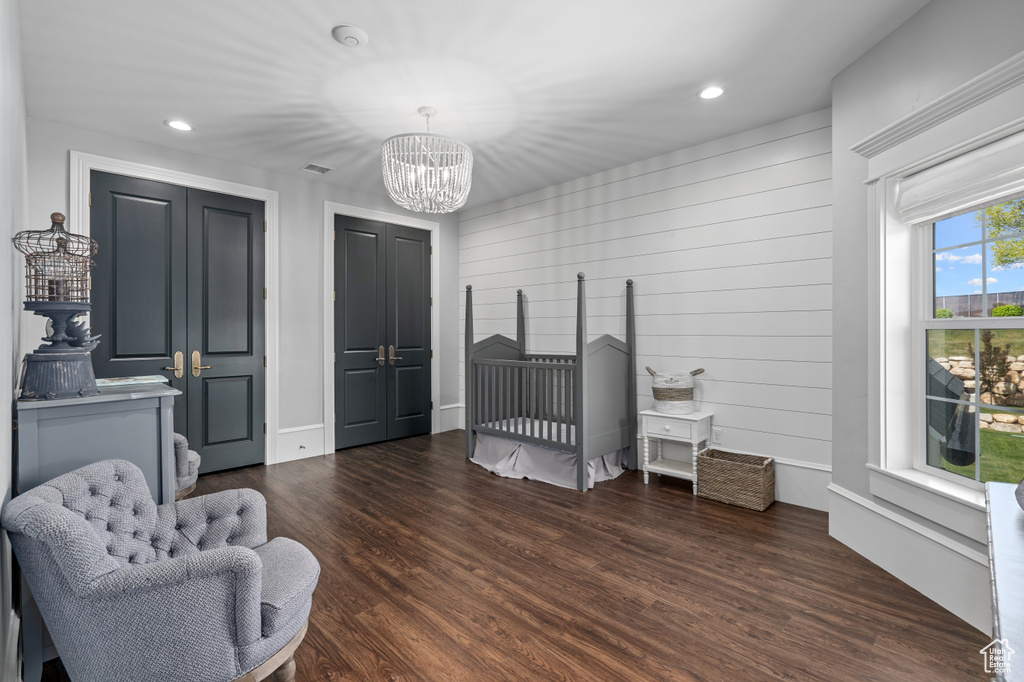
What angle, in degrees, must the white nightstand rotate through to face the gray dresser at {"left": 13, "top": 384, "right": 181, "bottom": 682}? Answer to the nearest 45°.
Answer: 0° — it already faces it

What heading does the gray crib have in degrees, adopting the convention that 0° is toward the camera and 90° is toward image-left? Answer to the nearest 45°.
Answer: approximately 45°

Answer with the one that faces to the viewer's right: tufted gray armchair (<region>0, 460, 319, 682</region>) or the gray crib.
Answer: the tufted gray armchair

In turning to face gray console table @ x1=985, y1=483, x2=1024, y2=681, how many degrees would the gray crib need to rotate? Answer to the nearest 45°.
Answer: approximately 45° to its left

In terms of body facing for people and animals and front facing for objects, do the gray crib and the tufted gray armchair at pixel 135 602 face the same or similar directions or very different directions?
very different directions

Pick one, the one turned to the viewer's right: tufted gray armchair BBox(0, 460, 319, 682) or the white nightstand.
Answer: the tufted gray armchair

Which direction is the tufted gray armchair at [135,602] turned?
to the viewer's right

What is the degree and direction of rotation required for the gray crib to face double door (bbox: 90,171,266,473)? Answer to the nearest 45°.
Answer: approximately 45° to its right

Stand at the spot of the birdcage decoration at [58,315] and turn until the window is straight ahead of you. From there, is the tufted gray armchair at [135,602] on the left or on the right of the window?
right
